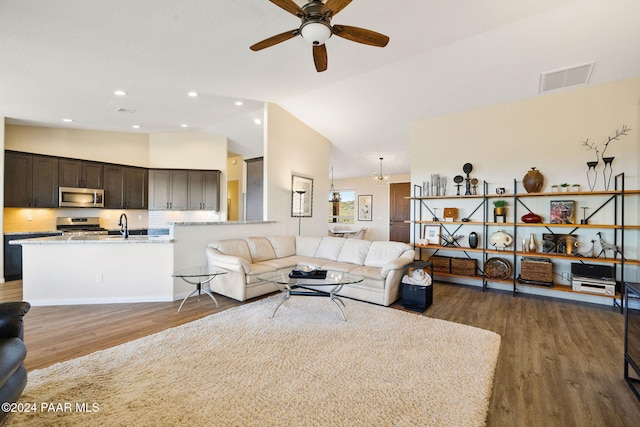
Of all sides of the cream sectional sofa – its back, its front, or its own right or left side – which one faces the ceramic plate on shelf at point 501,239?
left

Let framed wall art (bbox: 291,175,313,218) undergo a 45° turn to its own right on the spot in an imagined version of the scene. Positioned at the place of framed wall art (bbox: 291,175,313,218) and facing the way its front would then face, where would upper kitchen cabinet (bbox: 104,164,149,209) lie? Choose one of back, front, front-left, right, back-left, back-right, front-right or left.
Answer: right

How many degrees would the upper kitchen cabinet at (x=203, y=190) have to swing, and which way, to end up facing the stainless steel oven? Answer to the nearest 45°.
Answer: approximately 90° to its right

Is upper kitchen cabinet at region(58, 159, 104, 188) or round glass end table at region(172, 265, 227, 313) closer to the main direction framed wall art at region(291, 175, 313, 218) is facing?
the round glass end table

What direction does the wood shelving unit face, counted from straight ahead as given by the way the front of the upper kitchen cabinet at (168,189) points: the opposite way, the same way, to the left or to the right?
to the right

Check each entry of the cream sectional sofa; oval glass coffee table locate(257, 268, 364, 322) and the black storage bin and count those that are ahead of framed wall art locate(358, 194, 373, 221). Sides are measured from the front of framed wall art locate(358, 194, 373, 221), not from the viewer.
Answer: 3

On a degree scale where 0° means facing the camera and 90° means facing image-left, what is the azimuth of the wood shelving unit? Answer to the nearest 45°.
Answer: approximately 45°

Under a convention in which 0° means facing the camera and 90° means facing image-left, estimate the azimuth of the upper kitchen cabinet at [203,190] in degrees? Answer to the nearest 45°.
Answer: approximately 0°
